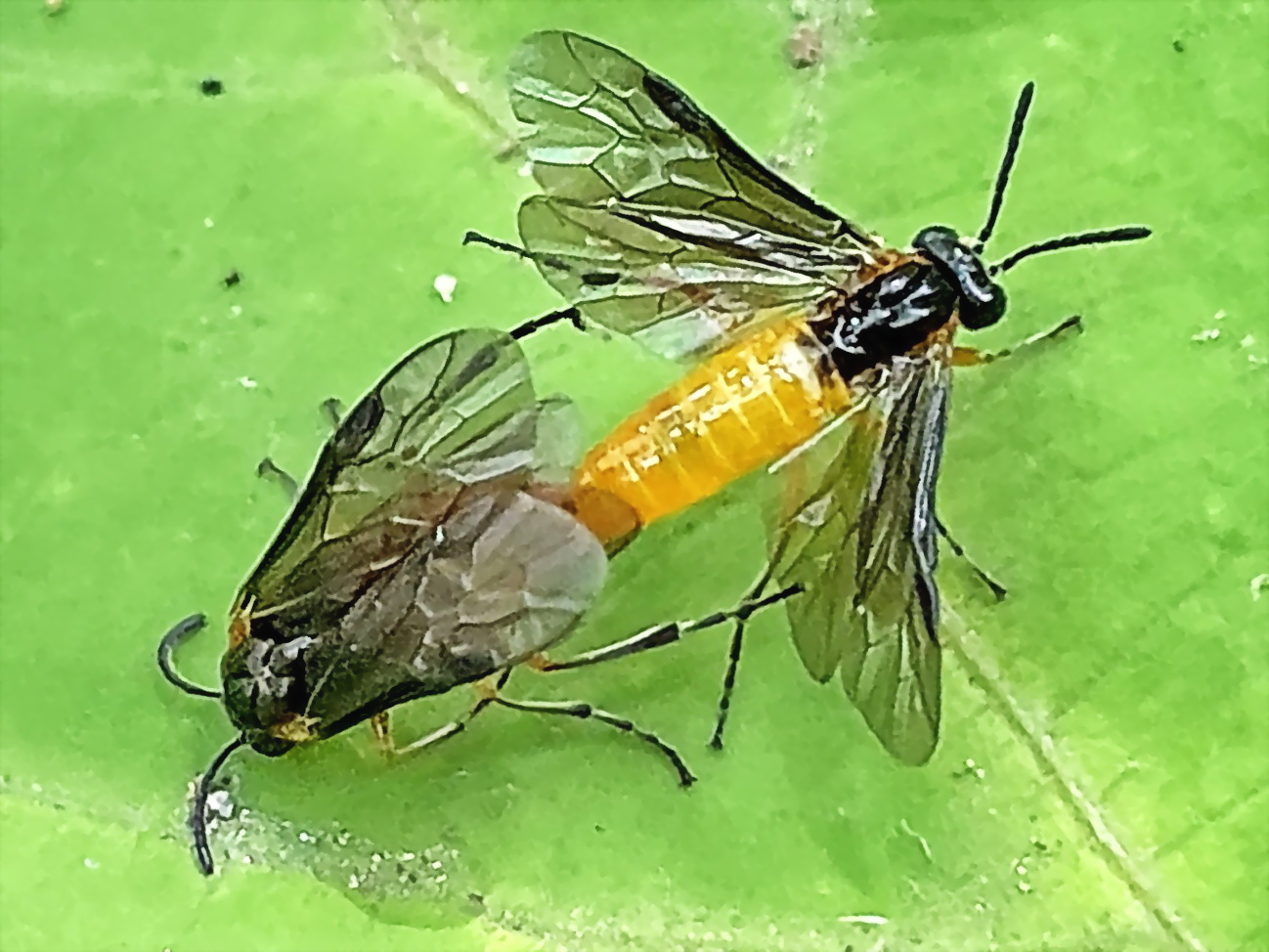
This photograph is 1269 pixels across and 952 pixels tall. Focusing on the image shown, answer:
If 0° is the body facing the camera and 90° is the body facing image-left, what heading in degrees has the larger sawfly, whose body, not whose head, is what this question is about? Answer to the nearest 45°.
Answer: approximately 225°

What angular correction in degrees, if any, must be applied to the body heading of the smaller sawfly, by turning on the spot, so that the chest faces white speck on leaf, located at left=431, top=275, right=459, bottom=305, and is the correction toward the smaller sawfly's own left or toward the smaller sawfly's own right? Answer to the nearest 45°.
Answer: approximately 135° to the smaller sawfly's own right

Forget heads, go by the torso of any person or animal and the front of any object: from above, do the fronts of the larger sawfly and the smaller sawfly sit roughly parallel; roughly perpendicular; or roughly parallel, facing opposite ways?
roughly parallel, facing opposite ways

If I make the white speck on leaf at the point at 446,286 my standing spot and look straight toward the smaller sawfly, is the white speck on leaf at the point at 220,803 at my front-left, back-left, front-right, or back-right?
front-right

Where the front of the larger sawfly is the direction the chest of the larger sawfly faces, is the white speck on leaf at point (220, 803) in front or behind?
behind

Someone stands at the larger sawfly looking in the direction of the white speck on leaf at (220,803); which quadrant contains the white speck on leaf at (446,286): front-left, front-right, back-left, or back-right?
front-right

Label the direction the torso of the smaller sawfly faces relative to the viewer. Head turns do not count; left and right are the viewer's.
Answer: facing the viewer and to the left of the viewer
